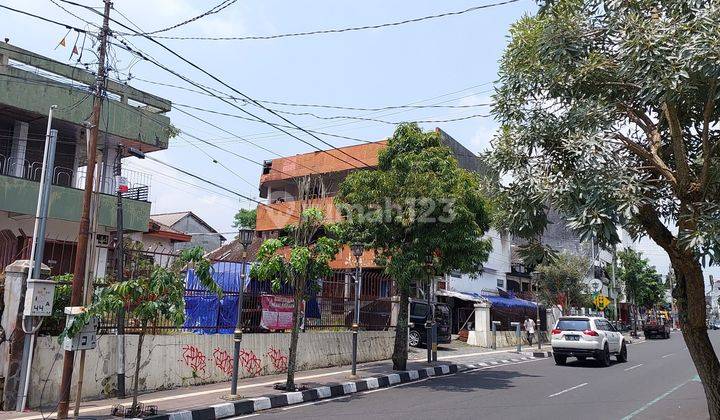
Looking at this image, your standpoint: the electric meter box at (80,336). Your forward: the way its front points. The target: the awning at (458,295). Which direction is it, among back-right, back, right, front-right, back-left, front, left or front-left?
back-left

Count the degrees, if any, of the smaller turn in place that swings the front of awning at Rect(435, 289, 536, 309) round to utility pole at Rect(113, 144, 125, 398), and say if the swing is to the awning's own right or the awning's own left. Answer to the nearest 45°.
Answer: approximately 45° to the awning's own right

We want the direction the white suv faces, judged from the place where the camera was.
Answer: facing away from the viewer and to the right of the viewer

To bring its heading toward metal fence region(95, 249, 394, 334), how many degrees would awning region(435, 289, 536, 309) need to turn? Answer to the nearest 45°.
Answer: approximately 45° to its right

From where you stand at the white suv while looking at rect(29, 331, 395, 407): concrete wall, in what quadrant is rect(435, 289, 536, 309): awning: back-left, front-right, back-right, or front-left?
back-right

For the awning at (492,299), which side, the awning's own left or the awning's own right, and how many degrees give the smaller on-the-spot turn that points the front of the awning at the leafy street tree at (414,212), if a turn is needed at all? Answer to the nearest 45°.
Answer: approximately 45° to the awning's own right

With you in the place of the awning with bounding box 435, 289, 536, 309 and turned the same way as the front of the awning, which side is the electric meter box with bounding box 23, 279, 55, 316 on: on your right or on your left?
on your right
